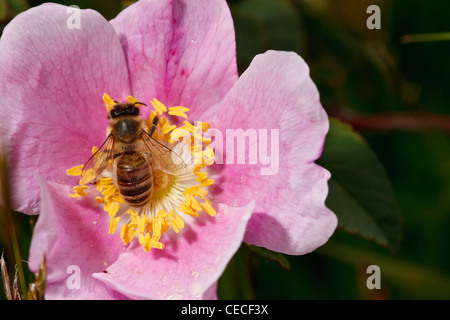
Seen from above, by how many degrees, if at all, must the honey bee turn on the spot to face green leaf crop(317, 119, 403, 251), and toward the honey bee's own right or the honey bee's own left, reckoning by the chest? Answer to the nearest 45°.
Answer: approximately 90° to the honey bee's own right

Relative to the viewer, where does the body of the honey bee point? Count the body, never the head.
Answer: away from the camera
